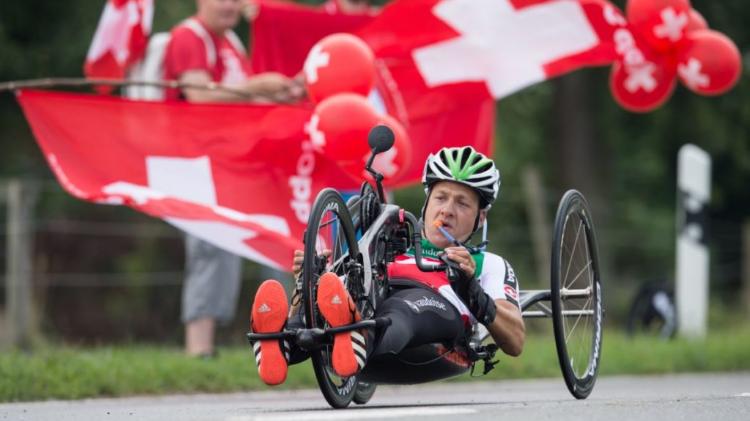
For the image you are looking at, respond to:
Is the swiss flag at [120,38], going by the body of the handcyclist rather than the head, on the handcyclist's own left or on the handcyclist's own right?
on the handcyclist's own right

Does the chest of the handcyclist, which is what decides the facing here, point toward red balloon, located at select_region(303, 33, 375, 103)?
no

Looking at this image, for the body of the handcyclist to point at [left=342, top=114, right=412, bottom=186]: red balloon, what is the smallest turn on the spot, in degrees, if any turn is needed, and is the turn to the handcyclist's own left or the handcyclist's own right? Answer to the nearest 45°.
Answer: approximately 135° to the handcyclist's own right

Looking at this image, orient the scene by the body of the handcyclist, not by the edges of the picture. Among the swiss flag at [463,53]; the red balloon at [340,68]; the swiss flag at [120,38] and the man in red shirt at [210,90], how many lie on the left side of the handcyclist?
0

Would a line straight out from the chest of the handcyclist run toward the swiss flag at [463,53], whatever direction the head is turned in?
no

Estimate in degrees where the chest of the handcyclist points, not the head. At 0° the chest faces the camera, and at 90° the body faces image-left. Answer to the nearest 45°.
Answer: approximately 45°

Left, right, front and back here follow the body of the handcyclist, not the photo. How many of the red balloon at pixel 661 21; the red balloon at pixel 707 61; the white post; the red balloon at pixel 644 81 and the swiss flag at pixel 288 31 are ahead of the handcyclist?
0

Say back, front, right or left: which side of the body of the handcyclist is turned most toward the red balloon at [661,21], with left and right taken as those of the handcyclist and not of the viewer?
back

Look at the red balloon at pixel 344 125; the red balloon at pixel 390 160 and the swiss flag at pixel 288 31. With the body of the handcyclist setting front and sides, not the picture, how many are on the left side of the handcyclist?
0

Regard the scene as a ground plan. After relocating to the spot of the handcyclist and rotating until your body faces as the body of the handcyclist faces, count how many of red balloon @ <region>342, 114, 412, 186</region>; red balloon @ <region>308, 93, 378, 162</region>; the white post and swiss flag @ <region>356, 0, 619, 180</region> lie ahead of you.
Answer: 0

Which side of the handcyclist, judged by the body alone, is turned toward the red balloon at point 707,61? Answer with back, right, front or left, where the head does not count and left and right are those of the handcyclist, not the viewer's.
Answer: back

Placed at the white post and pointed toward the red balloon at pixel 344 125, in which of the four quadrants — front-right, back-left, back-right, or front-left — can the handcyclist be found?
front-left

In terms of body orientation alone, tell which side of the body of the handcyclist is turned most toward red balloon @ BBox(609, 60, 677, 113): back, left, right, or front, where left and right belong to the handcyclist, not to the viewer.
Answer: back

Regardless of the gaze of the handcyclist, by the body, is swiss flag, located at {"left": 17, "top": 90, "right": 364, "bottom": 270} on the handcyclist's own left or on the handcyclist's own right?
on the handcyclist's own right
